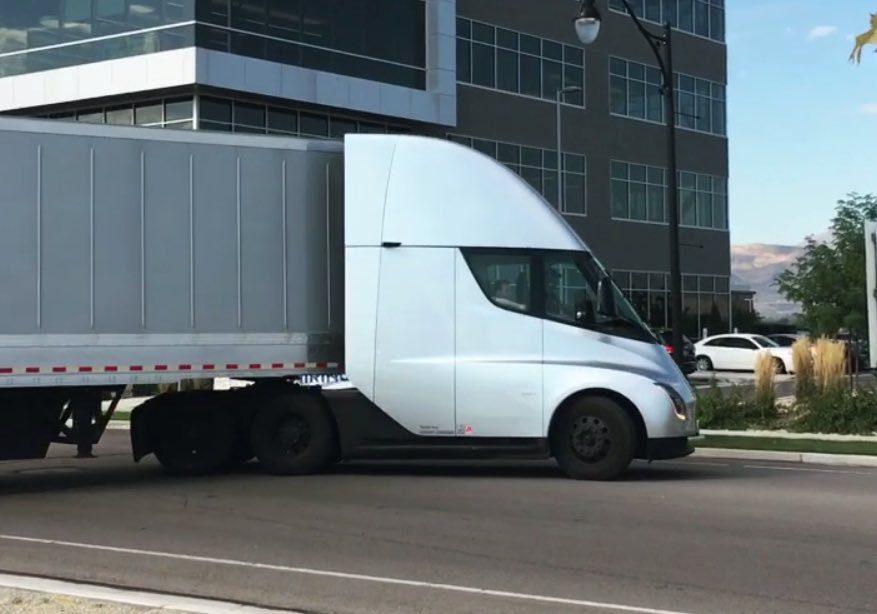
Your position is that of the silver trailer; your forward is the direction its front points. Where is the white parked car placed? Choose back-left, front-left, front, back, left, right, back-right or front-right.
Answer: front-left

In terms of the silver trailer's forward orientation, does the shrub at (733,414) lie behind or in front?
in front

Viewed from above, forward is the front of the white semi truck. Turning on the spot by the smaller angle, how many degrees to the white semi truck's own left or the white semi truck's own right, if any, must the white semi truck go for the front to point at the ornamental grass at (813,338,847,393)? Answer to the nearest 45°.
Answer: approximately 45° to the white semi truck's own left

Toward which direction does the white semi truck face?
to the viewer's right

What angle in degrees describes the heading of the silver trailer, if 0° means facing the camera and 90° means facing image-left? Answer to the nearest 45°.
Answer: approximately 270°

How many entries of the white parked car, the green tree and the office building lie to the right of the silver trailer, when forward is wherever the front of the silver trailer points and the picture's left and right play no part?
0

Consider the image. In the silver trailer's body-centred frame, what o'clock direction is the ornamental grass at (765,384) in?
The ornamental grass is roughly at 11 o'clock from the silver trailer.

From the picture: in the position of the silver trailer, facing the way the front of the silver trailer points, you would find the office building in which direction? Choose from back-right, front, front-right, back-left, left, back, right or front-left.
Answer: left

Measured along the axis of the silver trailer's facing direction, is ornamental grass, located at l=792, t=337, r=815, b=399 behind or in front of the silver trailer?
in front

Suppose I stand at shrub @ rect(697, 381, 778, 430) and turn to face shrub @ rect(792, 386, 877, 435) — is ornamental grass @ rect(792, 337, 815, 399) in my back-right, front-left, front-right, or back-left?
front-left

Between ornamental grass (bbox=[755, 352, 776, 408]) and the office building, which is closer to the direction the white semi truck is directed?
the ornamental grass
